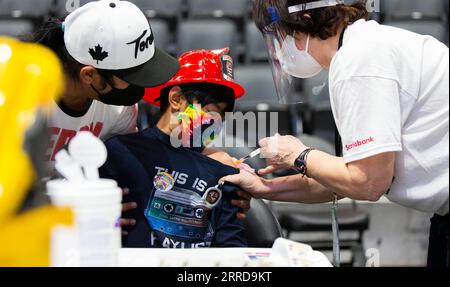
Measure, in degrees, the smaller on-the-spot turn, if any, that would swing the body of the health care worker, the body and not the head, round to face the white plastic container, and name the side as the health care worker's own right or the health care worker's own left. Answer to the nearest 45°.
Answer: approximately 45° to the health care worker's own left

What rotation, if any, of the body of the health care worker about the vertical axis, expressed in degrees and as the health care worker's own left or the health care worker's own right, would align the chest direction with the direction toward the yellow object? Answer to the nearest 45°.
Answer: approximately 45° to the health care worker's own left

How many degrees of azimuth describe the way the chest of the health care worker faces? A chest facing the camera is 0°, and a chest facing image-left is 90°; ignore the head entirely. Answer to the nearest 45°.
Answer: approximately 90°

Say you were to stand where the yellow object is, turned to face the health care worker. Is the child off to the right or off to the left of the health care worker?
left

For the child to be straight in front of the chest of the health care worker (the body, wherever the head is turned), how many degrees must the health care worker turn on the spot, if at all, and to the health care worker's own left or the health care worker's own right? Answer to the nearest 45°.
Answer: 0° — they already face them

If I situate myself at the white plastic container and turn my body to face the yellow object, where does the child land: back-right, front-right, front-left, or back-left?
back-right

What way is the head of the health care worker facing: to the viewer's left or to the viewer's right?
to the viewer's left
